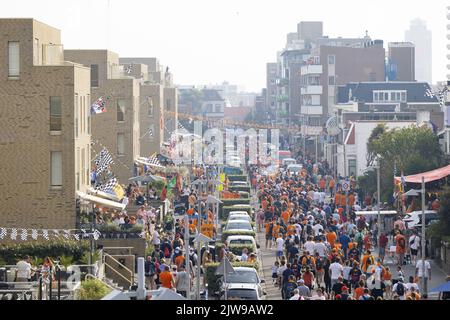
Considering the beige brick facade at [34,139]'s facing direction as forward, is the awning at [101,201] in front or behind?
in front

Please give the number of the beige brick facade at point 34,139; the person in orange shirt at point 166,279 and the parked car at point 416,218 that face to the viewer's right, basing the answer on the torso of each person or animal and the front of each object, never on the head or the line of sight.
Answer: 1

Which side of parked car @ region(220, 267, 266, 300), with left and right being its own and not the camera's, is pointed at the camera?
front

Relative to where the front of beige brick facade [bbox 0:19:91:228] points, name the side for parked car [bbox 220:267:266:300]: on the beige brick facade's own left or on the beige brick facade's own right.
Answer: on the beige brick facade's own right

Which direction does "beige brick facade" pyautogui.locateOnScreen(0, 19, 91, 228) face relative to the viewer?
to the viewer's right

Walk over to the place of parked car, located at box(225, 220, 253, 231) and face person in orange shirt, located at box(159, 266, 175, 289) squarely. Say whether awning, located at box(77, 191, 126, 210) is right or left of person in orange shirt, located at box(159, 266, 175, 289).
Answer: right

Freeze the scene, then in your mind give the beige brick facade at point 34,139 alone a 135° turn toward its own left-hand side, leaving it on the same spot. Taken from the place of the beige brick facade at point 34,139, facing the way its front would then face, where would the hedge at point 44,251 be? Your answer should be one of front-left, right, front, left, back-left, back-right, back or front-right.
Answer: back-left

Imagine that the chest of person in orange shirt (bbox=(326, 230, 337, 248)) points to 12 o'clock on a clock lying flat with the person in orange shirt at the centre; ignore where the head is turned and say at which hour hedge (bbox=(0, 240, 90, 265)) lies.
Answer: The hedge is roughly at 8 o'clock from the person in orange shirt.

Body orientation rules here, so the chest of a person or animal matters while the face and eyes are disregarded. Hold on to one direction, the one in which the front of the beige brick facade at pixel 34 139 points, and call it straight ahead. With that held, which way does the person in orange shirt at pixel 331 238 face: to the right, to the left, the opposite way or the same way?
to the left

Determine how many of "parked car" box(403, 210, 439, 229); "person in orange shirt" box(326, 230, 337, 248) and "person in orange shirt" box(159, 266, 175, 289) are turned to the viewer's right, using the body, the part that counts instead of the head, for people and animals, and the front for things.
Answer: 0
